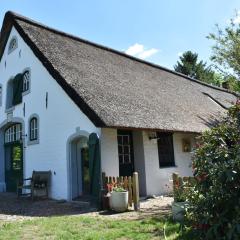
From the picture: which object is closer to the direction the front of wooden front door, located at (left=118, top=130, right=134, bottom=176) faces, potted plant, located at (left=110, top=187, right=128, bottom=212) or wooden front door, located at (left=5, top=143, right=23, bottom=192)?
the potted plant

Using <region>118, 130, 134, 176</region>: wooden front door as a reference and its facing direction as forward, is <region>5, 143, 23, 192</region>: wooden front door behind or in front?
behind

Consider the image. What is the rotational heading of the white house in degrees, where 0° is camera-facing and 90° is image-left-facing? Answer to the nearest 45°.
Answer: approximately 45°

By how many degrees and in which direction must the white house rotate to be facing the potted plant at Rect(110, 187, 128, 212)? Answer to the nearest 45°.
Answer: approximately 45° to its left

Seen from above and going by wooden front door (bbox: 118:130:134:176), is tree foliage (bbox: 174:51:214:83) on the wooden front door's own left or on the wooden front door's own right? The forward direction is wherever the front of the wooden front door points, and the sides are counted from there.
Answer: on the wooden front door's own left

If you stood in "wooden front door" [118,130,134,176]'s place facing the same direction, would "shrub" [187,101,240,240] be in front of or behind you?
in front

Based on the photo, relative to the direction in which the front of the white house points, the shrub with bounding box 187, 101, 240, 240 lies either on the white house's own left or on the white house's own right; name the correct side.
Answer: on the white house's own left

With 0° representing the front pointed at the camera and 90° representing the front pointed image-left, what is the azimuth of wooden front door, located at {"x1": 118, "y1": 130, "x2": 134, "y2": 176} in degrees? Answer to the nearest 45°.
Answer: approximately 315°

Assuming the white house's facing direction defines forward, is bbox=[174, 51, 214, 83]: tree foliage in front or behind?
behind
